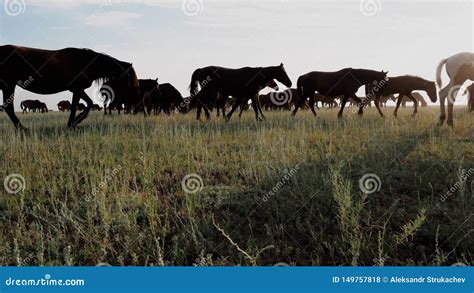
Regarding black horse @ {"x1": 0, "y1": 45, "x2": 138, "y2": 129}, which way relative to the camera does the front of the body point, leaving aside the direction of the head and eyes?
to the viewer's right

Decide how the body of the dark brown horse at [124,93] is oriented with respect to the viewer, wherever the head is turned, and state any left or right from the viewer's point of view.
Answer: facing to the right of the viewer

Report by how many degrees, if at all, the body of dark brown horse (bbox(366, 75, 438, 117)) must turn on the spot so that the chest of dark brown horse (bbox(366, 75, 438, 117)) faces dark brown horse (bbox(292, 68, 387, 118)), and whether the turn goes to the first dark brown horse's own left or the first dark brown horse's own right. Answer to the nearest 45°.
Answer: approximately 135° to the first dark brown horse's own right

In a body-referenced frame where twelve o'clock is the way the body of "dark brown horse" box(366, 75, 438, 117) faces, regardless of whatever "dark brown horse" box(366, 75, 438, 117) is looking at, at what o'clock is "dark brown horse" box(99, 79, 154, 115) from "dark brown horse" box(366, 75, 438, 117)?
"dark brown horse" box(99, 79, 154, 115) is roughly at 5 o'clock from "dark brown horse" box(366, 75, 438, 117).

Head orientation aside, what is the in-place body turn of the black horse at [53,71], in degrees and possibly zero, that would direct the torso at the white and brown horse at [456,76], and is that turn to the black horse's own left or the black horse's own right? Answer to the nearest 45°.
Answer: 0° — it already faces it

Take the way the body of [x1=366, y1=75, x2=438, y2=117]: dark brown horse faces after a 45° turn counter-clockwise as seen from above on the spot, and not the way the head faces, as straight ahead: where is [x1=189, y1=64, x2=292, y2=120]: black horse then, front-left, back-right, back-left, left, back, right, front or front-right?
back

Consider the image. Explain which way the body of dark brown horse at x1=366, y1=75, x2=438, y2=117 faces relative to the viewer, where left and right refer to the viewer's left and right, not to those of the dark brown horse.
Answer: facing to the right of the viewer

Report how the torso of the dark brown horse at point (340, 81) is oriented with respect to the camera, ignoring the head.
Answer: to the viewer's right

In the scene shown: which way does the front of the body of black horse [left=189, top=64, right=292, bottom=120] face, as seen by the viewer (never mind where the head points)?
to the viewer's right
